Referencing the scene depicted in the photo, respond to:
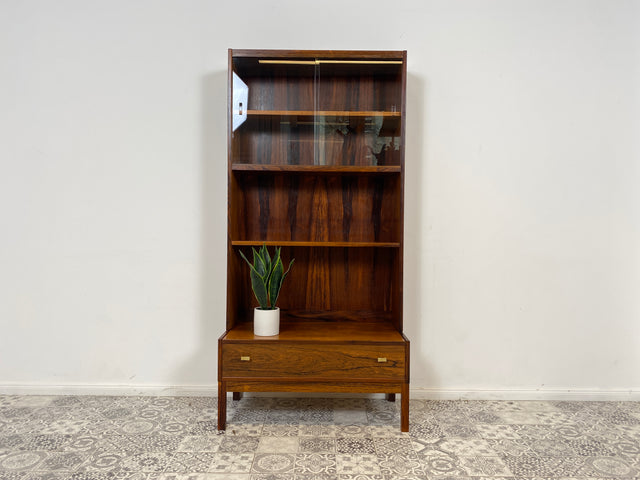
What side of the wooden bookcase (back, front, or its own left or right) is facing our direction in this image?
front
